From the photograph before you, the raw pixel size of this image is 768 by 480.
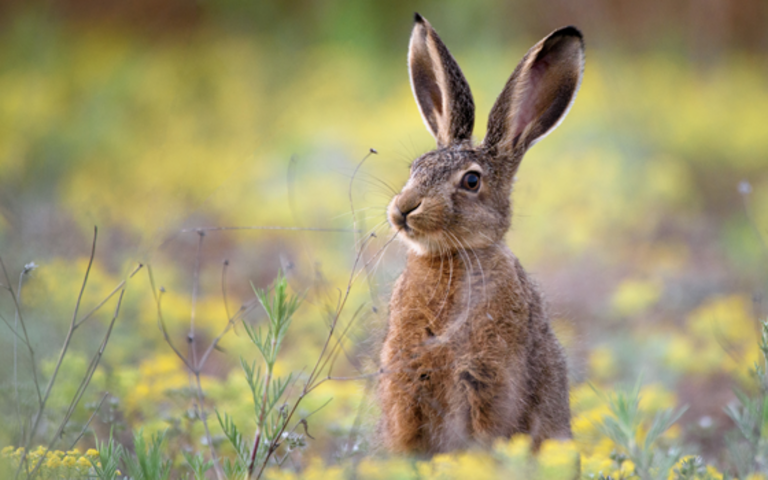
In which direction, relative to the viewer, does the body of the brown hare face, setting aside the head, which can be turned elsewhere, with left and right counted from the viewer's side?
facing the viewer and to the left of the viewer

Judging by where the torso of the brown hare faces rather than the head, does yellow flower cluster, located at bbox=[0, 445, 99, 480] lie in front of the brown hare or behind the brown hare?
in front

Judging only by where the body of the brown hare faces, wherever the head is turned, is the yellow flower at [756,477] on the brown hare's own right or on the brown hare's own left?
on the brown hare's own left

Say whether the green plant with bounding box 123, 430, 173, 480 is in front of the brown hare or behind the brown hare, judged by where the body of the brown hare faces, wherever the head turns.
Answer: in front
